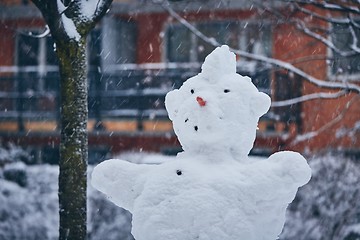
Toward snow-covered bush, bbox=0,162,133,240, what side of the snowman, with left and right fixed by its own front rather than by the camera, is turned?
right

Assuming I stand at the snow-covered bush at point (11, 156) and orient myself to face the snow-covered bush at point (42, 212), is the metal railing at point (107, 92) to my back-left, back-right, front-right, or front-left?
back-left

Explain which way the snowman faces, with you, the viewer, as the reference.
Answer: facing the viewer and to the left of the viewer

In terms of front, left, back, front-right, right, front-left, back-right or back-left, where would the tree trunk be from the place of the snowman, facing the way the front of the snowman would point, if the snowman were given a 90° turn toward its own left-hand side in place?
back

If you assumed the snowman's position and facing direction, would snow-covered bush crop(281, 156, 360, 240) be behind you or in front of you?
behind

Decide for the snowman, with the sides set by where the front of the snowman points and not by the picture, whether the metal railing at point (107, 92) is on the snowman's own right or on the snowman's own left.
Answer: on the snowman's own right
